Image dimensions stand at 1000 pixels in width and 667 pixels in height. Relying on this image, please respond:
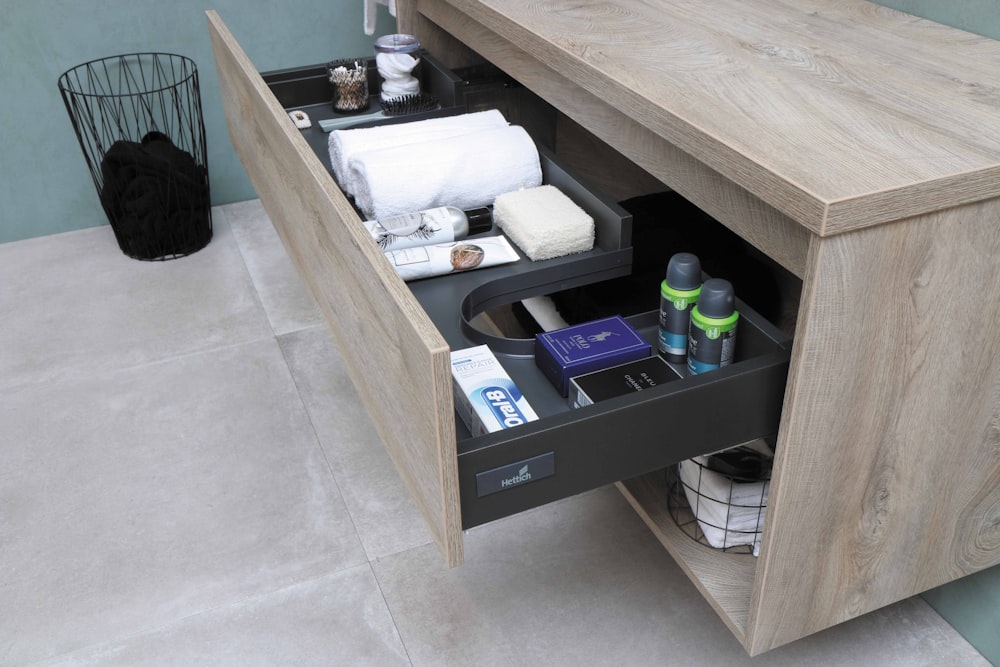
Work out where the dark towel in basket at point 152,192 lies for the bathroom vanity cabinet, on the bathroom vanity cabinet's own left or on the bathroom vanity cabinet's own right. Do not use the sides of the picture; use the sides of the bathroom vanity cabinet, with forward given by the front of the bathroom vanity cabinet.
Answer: on the bathroom vanity cabinet's own right

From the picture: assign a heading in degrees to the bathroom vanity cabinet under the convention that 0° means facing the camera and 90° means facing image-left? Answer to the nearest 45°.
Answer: approximately 45°

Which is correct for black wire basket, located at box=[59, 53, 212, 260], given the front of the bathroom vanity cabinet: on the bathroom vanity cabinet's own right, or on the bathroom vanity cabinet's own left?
on the bathroom vanity cabinet's own right

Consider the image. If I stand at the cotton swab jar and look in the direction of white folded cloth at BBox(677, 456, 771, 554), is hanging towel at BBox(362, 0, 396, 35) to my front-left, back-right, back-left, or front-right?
back-left
